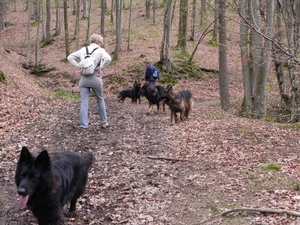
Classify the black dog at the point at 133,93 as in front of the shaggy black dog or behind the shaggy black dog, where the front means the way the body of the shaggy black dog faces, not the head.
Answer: behind

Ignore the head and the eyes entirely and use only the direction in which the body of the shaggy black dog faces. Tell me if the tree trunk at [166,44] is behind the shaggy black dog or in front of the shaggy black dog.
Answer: behind

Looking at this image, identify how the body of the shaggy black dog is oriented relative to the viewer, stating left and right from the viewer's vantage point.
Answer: facing the viewer and to the left of the viewer

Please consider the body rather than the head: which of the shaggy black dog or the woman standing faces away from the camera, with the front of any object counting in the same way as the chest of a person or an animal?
the woman standing

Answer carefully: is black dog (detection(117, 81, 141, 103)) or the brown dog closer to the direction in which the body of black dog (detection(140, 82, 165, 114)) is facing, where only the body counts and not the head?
the brown dog

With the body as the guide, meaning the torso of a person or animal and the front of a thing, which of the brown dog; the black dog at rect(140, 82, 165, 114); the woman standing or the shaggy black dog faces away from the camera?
the woman standing

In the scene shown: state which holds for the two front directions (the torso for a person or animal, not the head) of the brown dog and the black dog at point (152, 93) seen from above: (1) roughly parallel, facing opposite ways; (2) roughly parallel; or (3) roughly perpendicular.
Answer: roughly parallel

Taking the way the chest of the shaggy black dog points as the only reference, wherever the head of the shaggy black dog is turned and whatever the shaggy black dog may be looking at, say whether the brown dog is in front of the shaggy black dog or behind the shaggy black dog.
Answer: behind

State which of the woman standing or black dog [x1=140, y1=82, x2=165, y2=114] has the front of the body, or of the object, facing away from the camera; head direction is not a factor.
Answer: the woman standing

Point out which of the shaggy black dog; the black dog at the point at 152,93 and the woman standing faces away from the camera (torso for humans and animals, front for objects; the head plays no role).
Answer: the woman standing

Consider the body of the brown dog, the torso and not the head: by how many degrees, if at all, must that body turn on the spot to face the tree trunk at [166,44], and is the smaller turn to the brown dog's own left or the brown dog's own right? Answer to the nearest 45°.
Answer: approximately 135° to the brown dog's own right

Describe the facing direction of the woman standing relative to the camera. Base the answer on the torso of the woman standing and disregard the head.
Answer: away from the camera

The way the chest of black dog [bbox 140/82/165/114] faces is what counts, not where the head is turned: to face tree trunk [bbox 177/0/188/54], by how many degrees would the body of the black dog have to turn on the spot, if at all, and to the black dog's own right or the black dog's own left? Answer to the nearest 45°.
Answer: approximately 135° to the black dog's own right
